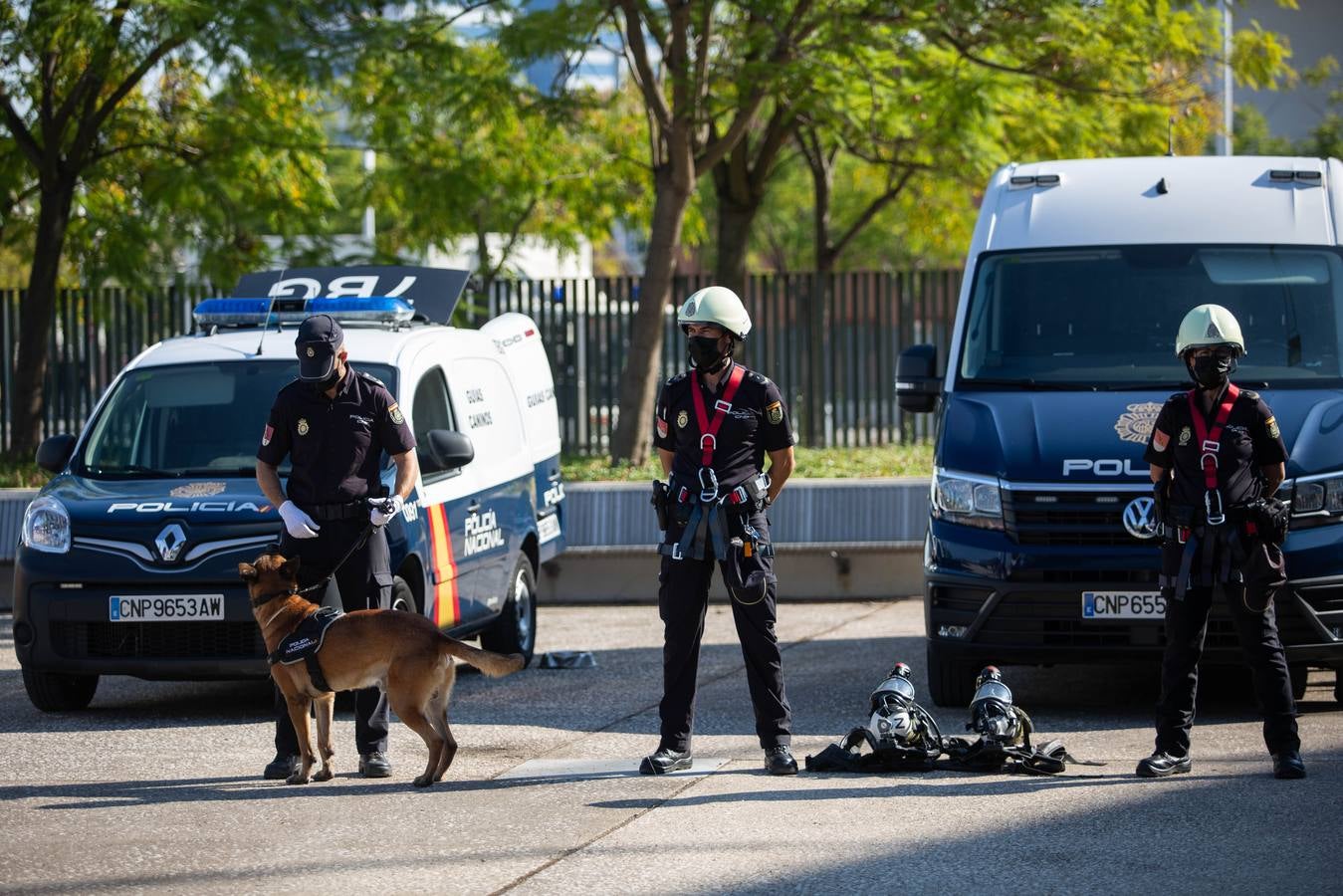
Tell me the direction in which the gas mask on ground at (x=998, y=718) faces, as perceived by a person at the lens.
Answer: facing the viewer

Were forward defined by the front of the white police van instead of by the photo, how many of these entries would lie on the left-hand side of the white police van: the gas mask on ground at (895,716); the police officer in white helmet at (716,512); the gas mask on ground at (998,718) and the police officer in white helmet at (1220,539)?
4

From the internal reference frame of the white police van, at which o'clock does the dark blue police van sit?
The dark blue police van is roughly at 8 o'clock from the white police van.

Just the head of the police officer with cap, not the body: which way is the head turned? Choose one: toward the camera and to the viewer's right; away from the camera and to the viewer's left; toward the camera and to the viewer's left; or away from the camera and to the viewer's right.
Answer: toward the camera and to the viewer's left

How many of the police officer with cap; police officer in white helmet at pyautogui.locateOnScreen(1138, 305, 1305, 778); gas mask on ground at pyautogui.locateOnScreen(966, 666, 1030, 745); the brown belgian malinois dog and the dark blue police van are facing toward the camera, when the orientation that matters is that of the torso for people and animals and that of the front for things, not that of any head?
4

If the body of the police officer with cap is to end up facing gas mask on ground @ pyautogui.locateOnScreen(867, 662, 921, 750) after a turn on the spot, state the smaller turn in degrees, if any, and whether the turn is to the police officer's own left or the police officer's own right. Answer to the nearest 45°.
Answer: approximately 90° to the police officer's own left

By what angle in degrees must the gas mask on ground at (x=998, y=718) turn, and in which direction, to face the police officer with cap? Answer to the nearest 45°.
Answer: approximately 90° to its right

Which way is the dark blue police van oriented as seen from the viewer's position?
toward the camera

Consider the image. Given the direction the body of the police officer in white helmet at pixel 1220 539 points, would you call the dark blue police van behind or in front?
behind

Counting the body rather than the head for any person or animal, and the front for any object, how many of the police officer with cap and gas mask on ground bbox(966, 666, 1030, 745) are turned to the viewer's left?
0

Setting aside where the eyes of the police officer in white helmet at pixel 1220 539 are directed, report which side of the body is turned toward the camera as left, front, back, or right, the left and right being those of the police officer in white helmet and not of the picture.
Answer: front

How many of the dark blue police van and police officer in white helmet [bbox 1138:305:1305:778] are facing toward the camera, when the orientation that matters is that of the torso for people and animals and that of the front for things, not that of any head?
2

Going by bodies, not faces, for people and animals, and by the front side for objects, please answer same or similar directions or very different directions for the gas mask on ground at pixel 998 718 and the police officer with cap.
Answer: same or similar directions

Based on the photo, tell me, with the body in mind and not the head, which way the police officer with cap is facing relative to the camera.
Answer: toward the camera

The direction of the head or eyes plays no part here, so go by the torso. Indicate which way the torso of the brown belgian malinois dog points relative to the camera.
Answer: to the viewer's left

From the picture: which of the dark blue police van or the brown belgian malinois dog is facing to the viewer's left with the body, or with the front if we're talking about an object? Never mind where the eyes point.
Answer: the brown belgian malinois dog
